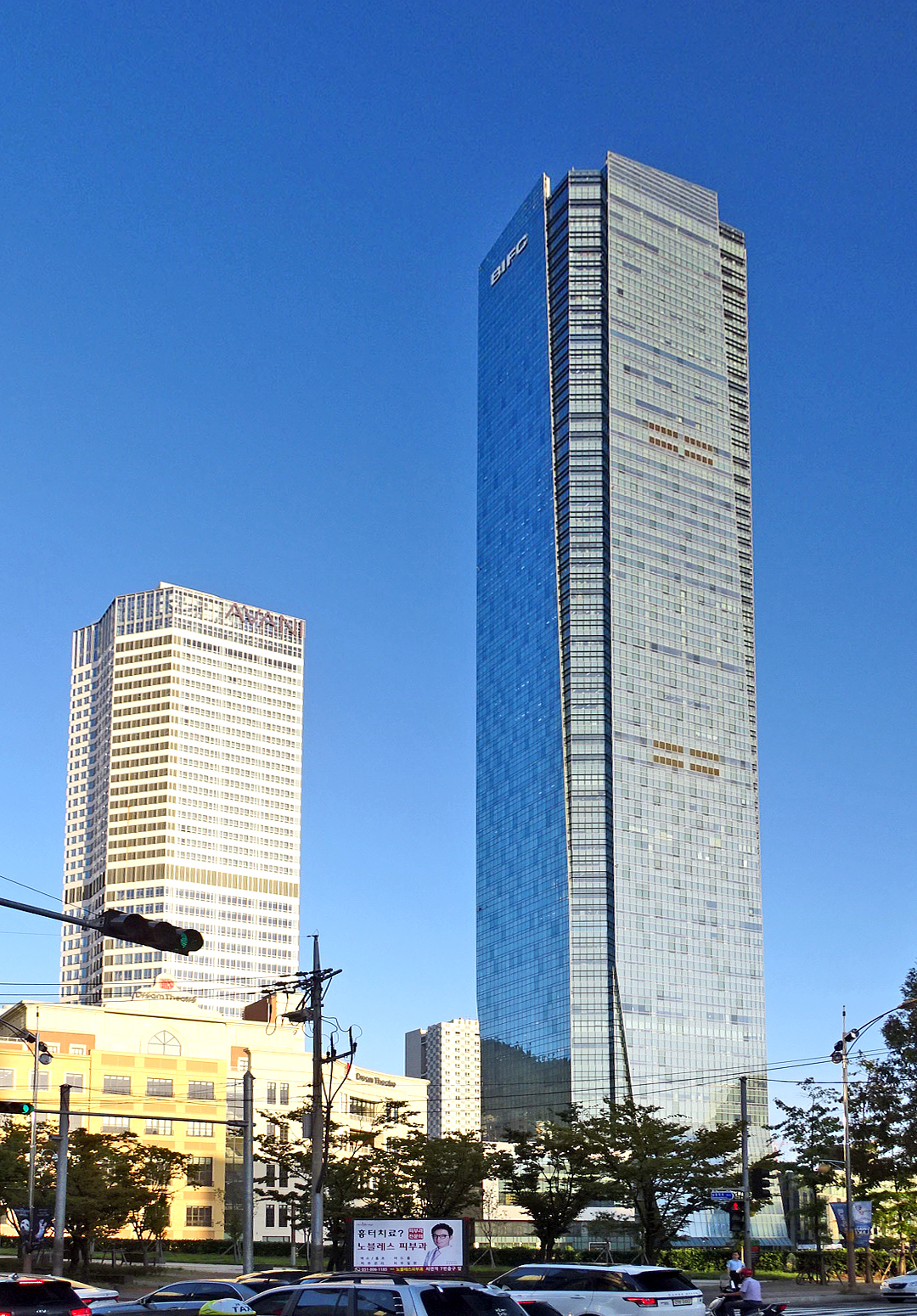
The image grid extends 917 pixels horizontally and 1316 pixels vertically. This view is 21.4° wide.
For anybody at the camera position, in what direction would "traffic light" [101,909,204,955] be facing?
facing the viewer and to the right of the viewer

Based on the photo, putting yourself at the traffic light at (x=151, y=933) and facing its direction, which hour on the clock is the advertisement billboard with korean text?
The advertisement billboard with korean text is roughly at 8 o'clock from the traffic light.

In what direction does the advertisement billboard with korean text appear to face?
toward the camera

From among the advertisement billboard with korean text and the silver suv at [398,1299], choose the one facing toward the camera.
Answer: the advertisement billboard with korean text

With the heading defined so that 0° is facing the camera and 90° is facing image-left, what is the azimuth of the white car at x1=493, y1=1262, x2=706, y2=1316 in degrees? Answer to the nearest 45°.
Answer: approximately 135°

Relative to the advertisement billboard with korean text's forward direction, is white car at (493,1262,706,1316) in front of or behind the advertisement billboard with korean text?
in front

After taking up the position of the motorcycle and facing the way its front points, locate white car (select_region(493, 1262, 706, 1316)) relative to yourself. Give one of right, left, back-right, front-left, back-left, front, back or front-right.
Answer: front-right

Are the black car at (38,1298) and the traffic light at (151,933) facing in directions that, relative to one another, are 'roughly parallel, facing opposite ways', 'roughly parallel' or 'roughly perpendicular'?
roughly parallel, facing opposite ways

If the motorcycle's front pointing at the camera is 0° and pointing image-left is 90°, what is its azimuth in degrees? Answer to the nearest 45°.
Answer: approximately 90°

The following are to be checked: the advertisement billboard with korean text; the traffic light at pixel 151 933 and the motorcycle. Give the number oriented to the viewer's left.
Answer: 1

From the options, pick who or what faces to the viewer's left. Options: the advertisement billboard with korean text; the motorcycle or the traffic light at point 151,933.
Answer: the motorcycle

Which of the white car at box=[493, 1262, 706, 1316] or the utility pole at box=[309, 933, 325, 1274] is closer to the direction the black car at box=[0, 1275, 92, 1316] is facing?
the utility pole

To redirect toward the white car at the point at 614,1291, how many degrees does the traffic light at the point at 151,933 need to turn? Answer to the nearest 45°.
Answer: approximately 90° to its left

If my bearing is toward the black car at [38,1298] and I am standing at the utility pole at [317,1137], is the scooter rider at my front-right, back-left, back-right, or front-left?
front-left
